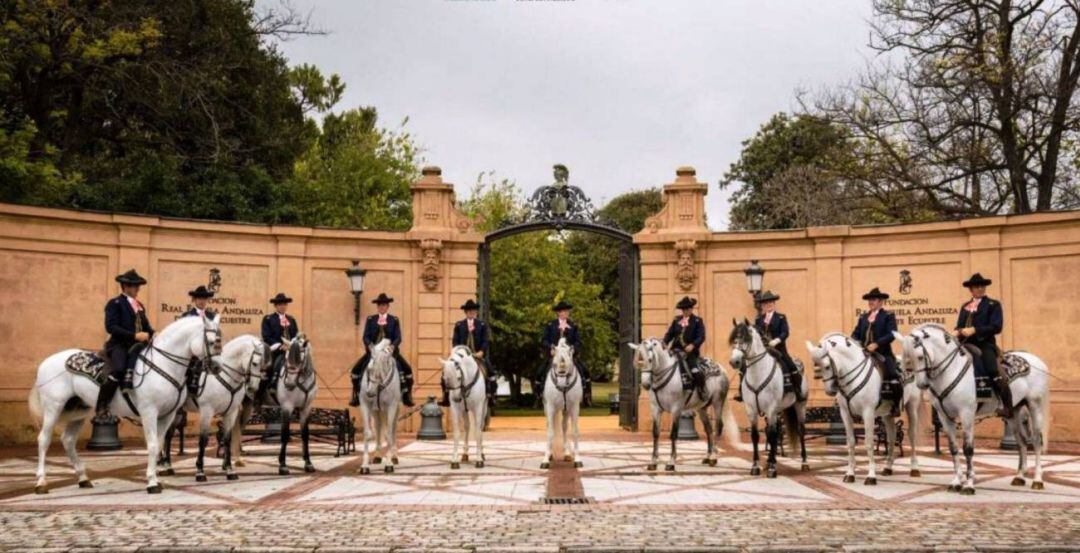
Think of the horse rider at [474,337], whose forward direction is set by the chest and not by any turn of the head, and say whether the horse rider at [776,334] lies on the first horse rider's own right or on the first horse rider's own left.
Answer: on the first horse rider's own left

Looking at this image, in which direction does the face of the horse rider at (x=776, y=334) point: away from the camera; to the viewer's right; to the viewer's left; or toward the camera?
toward the camera

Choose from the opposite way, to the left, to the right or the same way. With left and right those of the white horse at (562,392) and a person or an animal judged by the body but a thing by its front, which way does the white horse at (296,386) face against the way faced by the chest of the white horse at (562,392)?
the same way

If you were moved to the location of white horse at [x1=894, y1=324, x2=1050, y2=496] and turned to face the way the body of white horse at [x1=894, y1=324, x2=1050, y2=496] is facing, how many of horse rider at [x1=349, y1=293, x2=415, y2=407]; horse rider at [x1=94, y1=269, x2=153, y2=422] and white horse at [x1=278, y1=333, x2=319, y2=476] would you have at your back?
0

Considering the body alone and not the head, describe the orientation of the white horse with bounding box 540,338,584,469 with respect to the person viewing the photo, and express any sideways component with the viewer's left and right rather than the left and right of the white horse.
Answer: facing the viewer

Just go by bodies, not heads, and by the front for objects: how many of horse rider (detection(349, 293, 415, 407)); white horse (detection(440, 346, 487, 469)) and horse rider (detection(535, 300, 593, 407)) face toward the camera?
3

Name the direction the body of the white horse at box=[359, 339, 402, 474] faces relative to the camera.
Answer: toward the camera

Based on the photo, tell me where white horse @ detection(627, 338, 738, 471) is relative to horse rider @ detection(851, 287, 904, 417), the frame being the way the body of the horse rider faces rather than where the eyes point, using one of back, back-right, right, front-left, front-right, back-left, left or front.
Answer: front-right

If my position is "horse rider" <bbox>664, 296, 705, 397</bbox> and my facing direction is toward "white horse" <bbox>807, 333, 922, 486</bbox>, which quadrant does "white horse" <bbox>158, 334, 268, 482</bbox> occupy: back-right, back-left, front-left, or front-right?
back-right

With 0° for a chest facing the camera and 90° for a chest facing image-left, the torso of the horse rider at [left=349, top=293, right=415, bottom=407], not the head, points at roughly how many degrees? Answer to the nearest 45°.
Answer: approximately 0°

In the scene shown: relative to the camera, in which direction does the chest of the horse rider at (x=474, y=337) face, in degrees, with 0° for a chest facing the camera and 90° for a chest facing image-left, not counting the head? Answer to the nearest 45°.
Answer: approximately 0°

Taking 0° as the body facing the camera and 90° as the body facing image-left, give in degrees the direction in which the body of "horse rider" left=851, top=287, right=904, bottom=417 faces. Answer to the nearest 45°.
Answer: approximately 45°

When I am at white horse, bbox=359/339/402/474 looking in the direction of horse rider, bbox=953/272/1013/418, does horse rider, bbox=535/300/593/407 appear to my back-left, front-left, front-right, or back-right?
front-left

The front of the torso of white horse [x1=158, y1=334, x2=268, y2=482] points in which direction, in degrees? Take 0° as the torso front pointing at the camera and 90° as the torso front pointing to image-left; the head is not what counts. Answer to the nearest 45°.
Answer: approximately 315°

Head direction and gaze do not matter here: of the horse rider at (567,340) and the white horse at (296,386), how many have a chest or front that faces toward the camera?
2

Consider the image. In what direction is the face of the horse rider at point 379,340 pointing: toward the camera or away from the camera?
toward the camera

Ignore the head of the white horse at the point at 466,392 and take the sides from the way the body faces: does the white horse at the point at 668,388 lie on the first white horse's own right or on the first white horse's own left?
on the first white horse's own left
